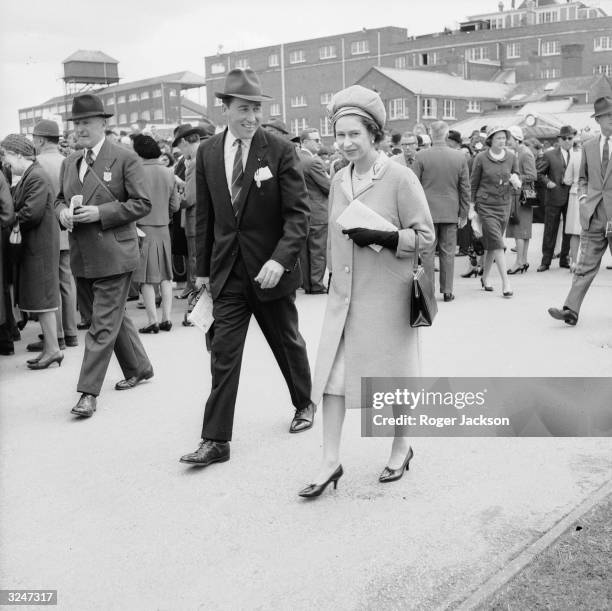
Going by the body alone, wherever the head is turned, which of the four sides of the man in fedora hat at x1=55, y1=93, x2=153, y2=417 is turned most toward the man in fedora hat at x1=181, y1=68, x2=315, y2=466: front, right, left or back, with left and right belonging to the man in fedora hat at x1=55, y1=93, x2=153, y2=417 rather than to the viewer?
left

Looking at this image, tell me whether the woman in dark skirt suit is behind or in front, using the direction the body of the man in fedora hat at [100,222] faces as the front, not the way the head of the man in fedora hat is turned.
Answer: behind

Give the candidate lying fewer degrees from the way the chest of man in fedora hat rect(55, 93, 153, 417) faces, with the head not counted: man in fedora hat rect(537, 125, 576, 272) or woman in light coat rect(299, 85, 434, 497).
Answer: the woman in light coat

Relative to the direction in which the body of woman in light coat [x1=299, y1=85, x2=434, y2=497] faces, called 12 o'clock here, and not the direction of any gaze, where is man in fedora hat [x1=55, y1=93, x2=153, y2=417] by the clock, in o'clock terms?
The man in fedora hat is roughly at 3 o'clock from the woman in light coat.

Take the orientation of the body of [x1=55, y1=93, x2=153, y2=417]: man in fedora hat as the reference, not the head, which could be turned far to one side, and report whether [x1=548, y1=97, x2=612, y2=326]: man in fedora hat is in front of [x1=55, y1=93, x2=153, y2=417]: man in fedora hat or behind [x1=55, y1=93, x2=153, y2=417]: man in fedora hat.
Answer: behind

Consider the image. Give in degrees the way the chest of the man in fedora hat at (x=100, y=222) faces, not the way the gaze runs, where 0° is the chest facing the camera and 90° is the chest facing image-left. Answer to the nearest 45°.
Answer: approximately 45°

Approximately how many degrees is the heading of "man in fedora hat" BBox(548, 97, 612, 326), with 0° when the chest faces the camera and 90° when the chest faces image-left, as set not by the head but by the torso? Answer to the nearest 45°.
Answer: approximately 45°

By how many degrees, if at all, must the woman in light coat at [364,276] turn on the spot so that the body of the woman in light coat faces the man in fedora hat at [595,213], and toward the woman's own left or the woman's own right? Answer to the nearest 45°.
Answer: approximately 180°

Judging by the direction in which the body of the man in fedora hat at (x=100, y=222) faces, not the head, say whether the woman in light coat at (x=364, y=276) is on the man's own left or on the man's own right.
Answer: on the man's own left

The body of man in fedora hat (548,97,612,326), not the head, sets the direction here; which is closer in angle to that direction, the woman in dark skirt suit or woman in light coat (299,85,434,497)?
the woman in light coat

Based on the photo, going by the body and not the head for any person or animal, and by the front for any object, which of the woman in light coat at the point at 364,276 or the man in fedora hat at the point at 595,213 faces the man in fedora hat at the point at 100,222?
the man in fedora hat at the point at 595,213
